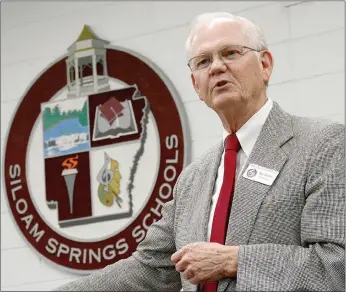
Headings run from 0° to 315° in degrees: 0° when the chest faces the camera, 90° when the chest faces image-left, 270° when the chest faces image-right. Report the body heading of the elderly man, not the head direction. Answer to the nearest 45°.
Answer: approximately 45°

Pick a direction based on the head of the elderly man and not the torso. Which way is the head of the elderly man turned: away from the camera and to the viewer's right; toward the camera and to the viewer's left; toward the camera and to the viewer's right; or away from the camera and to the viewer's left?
toward the camera and to the viewer's left
